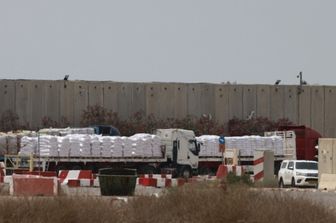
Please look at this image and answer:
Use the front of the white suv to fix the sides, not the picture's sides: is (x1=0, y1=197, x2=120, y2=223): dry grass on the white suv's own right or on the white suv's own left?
on the white suv's own right

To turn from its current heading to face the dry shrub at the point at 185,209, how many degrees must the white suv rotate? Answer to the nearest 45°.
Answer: approximately 45° to its right

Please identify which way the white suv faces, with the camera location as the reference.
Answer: facing the viewer and to the right of the viewer

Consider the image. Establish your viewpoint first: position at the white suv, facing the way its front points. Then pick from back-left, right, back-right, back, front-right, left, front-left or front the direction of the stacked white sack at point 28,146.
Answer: back-right

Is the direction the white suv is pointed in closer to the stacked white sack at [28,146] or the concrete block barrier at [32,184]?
the concrete block barrier
